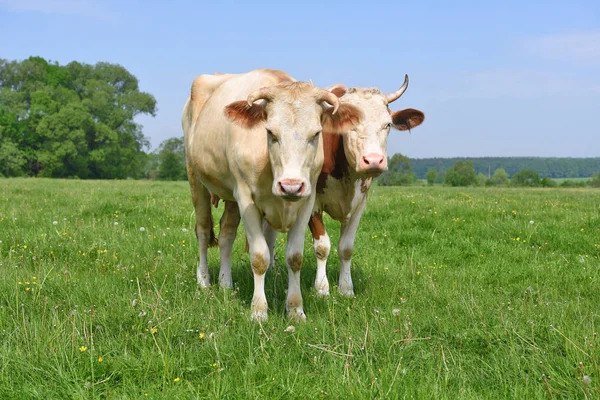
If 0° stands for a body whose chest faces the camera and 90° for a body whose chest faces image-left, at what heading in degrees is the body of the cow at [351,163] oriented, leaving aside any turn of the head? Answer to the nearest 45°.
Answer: approximately 315°

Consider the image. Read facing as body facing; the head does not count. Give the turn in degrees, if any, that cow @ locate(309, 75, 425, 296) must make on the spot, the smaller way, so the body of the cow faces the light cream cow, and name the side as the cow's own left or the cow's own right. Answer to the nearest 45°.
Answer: approximately 90° to the cow's own right

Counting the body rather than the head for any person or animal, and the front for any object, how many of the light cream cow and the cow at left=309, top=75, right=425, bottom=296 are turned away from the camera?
0

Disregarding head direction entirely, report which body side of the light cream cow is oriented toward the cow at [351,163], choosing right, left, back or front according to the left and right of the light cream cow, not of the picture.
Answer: left

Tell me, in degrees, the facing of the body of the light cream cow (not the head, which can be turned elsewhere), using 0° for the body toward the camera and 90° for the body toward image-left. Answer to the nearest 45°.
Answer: approximately 315°
